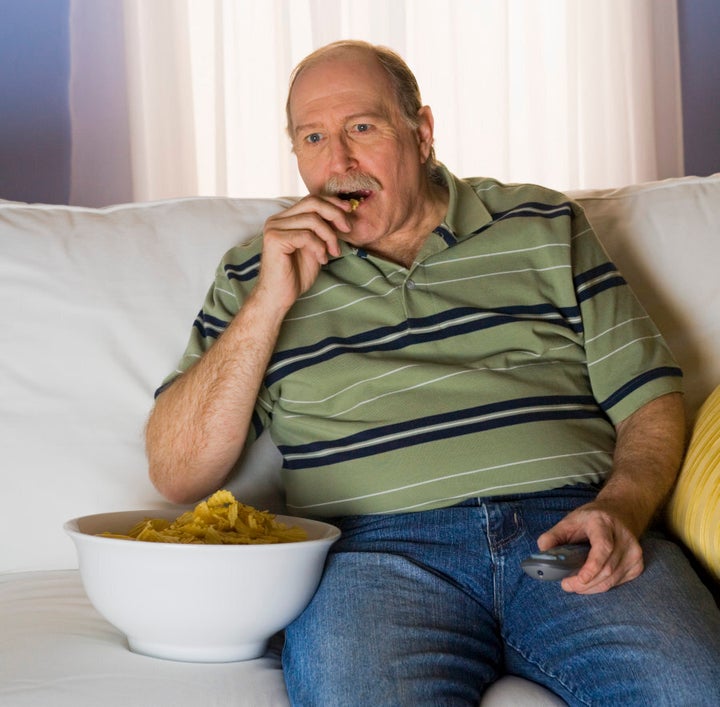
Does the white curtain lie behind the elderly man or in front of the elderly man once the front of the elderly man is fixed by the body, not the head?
behind

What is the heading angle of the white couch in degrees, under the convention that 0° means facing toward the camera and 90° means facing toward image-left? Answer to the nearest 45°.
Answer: approximately 0°

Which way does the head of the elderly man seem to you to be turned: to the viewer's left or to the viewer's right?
to the viewer's left
